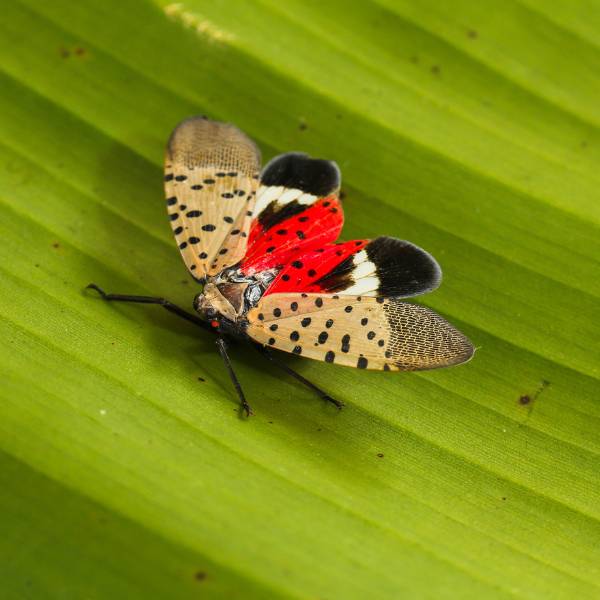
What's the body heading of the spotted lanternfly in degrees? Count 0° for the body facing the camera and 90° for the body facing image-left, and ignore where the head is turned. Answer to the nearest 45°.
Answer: approximately 45°
